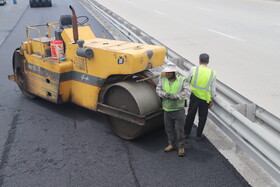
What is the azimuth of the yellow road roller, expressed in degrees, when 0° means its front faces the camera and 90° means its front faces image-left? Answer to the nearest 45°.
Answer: approximately 315°

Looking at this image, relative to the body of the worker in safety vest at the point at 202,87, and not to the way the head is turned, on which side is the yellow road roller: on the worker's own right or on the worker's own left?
on the worker's own left

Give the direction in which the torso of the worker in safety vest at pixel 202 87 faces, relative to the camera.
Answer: away from the camera

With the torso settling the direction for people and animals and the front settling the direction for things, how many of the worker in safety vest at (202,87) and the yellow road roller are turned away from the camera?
1

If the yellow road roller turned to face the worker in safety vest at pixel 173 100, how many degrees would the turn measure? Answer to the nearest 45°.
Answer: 0° — it already faces them

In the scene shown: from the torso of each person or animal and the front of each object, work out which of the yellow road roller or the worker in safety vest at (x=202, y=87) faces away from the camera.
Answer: the worker in safety vest

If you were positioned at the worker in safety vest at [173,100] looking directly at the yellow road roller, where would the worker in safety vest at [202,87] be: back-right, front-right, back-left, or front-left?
back-right
